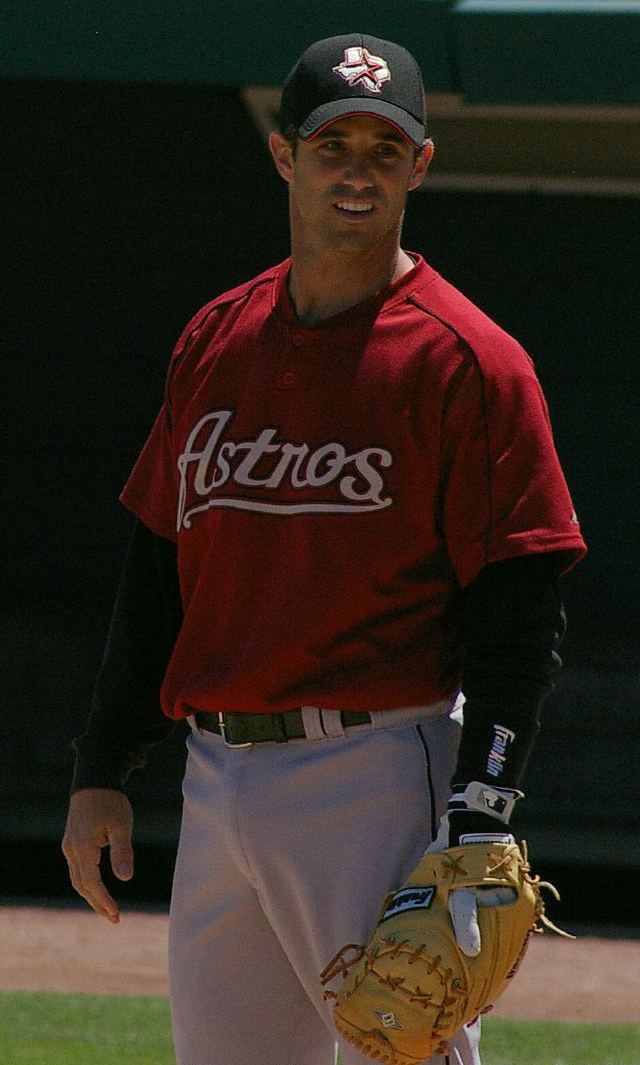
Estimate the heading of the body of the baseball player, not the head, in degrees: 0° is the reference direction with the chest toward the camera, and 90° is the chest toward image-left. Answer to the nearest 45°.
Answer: approximately 45°
